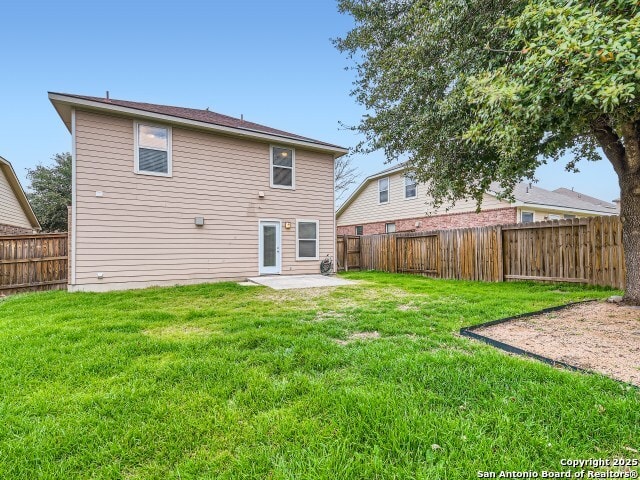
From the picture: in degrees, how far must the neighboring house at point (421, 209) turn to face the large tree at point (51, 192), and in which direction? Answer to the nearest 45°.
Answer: approximately 45° to its left

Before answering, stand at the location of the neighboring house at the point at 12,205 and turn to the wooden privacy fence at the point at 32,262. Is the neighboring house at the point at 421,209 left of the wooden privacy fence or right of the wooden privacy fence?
left

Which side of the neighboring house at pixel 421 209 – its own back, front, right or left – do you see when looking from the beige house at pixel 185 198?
left

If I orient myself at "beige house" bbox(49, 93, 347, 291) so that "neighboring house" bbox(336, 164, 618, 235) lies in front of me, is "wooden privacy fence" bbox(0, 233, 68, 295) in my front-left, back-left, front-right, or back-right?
back-left

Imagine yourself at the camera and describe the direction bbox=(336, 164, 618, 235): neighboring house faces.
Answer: facing away from the viewer and to the left of the viewer

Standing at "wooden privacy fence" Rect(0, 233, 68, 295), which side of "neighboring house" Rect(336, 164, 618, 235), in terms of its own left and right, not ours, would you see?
left
